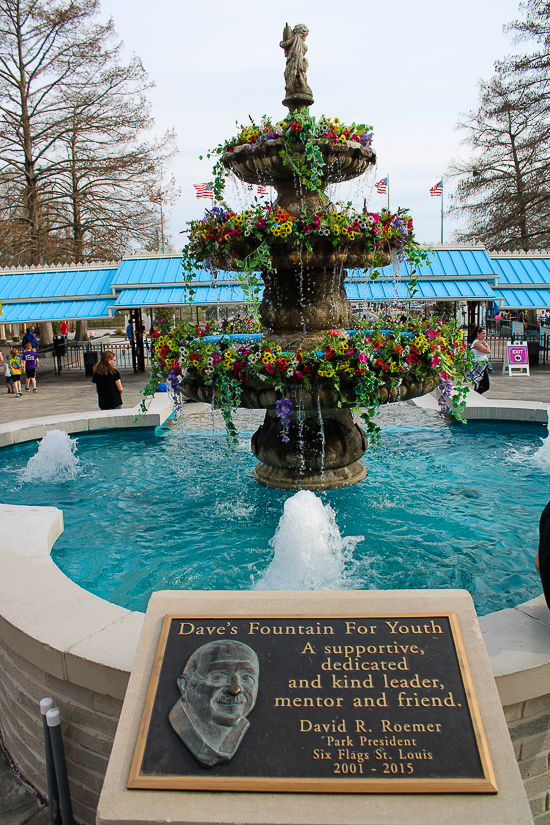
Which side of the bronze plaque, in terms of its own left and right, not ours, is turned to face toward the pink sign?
back

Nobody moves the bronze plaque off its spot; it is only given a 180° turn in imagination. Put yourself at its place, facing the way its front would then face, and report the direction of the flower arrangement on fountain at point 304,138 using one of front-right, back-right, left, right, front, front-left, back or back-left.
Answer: front

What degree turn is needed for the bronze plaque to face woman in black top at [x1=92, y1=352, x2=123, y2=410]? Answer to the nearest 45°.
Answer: approximately 180°

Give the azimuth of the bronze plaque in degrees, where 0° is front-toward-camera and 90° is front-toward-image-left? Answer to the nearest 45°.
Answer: approximately 0°

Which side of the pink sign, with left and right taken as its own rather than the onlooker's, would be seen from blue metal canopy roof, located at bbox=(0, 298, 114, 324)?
right

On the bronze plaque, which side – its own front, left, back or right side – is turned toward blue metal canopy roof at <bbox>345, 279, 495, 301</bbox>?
back
